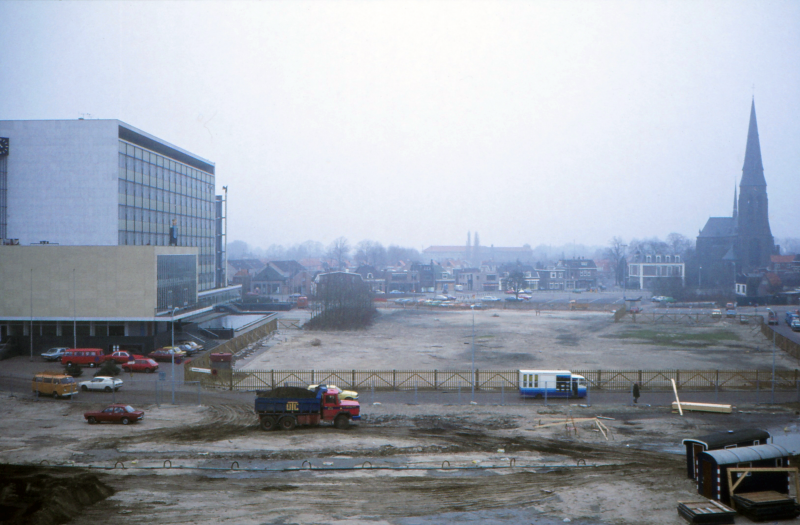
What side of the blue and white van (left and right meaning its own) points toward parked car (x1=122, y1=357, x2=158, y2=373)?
back

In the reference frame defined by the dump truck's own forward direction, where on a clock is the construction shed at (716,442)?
The construction shed is roughly at 1 o'clock from the dump truck.

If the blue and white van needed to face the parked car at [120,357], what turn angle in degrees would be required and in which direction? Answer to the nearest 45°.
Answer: approximately 180°

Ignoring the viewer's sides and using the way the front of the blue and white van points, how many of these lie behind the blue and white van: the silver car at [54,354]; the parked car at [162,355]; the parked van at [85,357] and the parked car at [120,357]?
4

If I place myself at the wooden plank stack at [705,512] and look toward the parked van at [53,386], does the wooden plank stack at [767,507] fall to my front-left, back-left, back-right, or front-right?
back-right

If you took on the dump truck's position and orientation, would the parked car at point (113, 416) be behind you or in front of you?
behind

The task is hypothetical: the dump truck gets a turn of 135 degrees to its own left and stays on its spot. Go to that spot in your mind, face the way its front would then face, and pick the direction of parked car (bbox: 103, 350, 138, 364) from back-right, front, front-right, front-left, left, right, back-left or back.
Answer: front

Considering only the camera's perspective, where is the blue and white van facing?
facing to the right of the viewer

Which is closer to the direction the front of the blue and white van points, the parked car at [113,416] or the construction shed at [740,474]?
the construction shed

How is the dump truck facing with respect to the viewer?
to the viewer's right

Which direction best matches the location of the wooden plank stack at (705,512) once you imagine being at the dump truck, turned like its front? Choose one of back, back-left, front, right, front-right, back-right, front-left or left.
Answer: front-right
